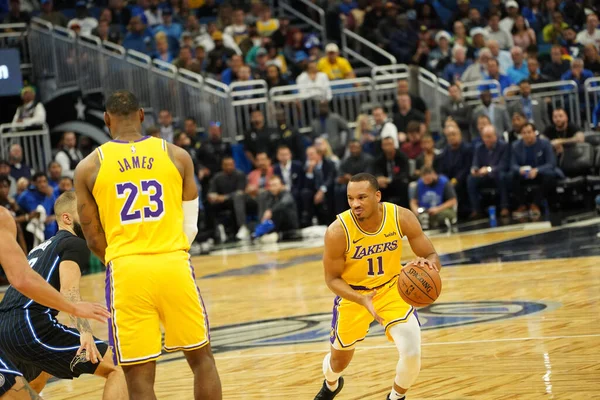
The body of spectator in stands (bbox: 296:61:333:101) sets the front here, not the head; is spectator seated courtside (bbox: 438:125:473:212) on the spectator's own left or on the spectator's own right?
on the spectator's own left

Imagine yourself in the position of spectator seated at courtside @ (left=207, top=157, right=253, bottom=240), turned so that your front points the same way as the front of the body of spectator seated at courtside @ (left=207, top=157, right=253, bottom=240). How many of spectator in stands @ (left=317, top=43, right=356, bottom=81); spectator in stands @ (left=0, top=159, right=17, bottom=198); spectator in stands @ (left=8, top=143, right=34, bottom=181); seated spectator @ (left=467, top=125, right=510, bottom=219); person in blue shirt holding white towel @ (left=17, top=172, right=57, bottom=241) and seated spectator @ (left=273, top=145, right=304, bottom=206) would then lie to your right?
3

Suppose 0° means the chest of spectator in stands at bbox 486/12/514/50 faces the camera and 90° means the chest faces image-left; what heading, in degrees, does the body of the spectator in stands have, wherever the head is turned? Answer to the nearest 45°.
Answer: approximately 45°

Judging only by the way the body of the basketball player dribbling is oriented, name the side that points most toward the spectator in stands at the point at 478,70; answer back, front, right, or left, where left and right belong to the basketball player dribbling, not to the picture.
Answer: back

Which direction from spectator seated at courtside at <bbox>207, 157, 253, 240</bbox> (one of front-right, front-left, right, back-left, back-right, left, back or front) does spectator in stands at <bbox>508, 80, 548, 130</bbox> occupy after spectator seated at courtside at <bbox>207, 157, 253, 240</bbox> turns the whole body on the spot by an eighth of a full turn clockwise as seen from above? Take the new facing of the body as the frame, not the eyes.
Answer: back-left

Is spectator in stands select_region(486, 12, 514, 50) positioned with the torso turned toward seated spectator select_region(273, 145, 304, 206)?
yes

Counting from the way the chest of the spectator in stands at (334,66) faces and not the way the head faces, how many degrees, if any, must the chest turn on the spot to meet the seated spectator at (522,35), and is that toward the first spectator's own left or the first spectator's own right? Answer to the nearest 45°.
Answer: approximately 90° to the first spectator's own left

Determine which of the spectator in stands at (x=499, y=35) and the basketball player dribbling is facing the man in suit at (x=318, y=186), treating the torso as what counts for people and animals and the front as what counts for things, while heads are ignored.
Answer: the spectator in stands
